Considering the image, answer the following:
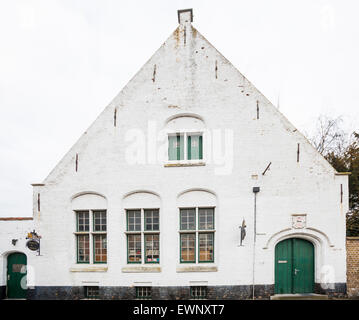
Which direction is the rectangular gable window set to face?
toward the camera

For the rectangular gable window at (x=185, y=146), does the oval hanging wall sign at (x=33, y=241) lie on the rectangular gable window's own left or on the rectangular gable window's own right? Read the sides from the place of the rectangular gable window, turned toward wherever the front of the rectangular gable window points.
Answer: on the rectangular gable window's own right
